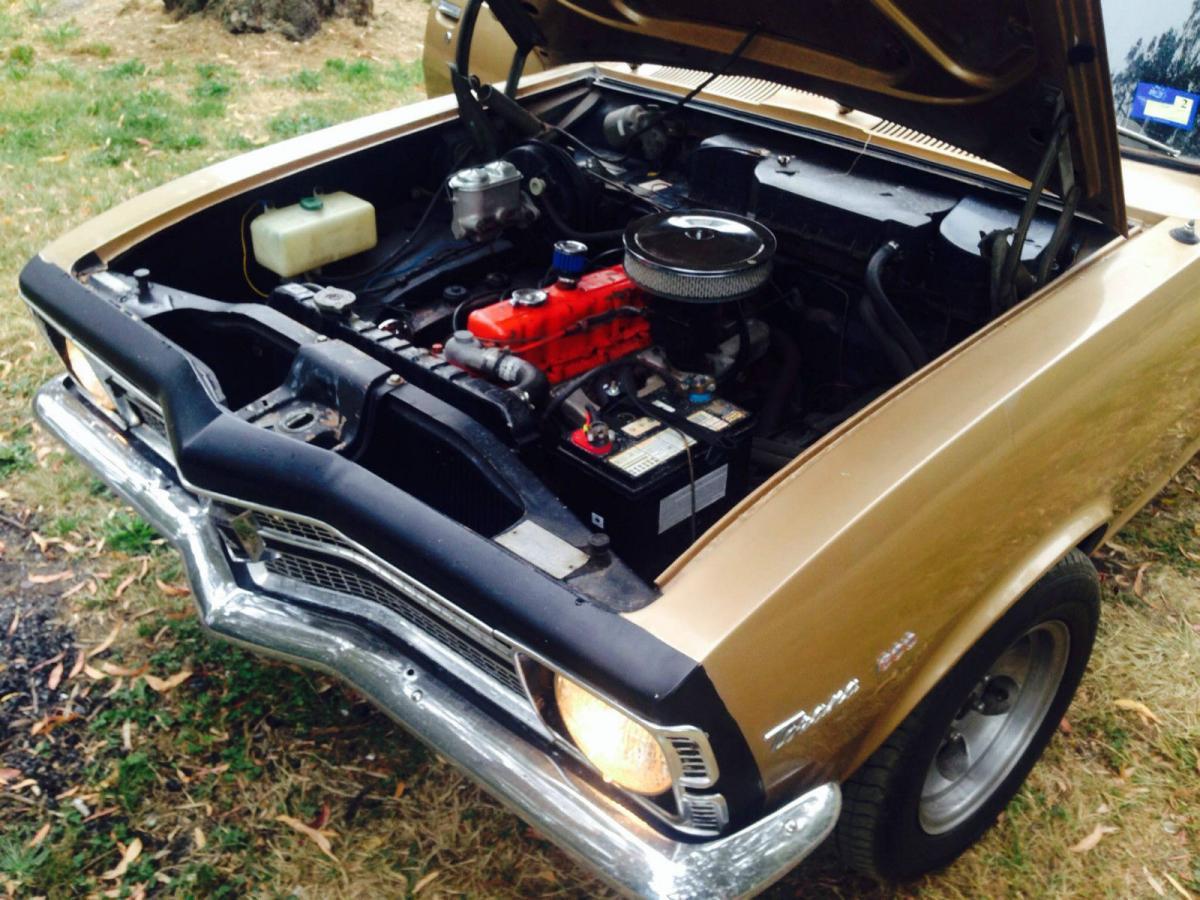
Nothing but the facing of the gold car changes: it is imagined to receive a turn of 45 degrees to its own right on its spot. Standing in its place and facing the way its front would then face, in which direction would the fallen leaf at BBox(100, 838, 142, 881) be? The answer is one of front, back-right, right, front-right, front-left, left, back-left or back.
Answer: front

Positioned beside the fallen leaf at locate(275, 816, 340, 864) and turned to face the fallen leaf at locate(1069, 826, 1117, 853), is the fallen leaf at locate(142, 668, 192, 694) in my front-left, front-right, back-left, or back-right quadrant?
back-left

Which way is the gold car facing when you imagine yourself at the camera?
facing the viewer and to the left of the viewer

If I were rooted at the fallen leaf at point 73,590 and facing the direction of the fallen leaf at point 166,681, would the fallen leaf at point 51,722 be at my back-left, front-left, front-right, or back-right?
front-right

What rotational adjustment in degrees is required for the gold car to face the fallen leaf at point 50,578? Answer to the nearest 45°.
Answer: approximately 90° to its right
